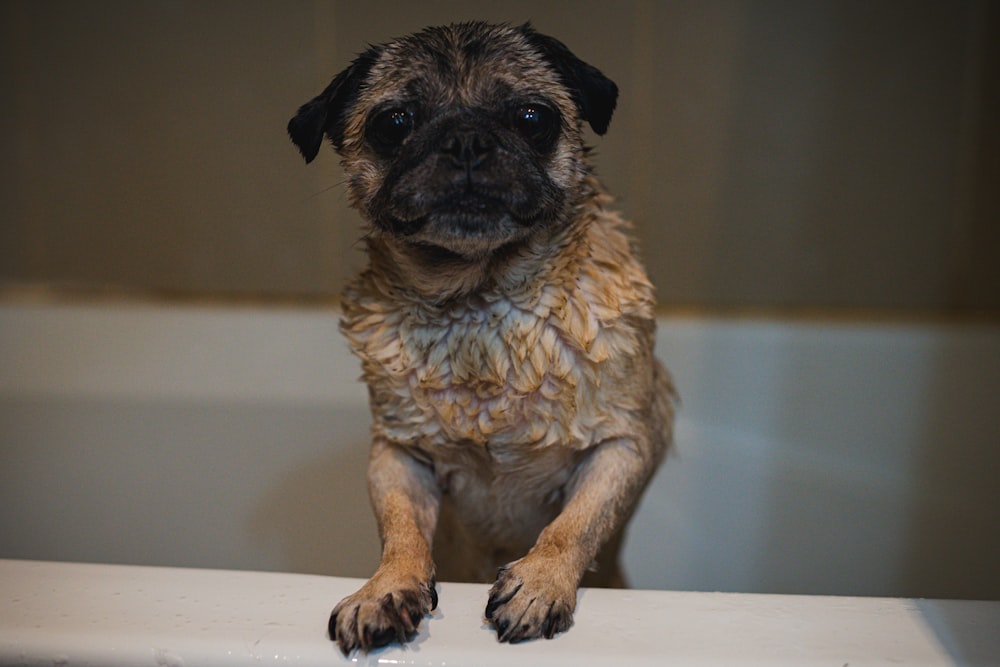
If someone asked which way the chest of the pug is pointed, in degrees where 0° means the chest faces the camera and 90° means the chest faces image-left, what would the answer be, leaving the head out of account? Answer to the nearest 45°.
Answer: approximately 0°
